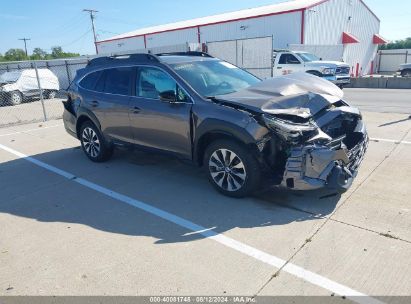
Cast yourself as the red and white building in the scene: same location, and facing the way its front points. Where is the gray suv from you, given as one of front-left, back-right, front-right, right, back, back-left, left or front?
front-right

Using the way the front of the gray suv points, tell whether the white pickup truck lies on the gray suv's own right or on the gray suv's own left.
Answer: on the gray suv's own left

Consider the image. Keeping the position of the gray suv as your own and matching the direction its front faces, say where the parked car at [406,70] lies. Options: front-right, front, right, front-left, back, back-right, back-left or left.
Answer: left

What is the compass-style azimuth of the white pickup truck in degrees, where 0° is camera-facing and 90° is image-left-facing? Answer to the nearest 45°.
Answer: approximately 315°

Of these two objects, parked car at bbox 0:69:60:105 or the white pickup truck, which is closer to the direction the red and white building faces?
the white pickup truck

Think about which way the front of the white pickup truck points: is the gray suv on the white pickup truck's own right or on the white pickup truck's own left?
on the white pickup truck's own right

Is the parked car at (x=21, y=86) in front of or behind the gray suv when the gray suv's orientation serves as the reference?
behind

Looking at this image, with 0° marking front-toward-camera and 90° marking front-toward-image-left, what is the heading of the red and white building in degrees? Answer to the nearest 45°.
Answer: approximately 315°
